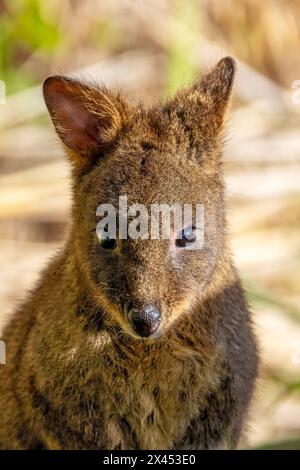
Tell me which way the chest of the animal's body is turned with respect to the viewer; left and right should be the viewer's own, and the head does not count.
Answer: facing the viewer
